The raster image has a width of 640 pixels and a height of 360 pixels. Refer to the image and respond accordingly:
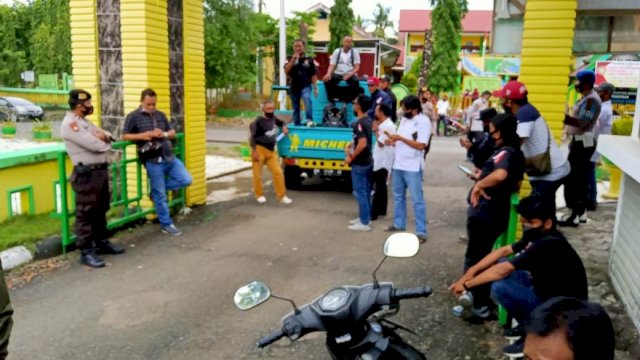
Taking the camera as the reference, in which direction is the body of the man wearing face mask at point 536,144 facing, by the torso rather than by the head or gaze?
to the viewer's left

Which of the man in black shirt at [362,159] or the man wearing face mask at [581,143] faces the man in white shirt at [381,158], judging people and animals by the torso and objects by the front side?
the man wearing face mask

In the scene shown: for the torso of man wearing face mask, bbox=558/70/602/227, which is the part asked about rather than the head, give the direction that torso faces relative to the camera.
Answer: to the viewer's left

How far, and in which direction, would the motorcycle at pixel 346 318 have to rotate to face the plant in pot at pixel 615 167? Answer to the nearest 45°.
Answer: approximately 90° to its right

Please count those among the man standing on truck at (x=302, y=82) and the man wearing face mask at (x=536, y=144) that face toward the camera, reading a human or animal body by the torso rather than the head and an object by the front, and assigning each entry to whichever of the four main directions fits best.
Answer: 1

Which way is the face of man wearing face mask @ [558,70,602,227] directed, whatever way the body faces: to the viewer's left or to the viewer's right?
to the viewer's left

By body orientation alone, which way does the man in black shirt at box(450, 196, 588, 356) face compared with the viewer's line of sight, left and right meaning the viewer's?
facing to the left of the viewer

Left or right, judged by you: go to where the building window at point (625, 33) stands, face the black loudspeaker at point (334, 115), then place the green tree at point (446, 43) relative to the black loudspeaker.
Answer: right

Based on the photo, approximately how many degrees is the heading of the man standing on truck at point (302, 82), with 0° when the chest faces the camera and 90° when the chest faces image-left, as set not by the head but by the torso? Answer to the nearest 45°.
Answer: approximately 0°

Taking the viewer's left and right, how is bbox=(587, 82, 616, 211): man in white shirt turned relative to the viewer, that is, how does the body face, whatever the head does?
facing to the left of the viewer

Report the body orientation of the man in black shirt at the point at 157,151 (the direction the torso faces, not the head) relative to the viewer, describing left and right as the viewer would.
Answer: facing the viewer and to the right of the viewer

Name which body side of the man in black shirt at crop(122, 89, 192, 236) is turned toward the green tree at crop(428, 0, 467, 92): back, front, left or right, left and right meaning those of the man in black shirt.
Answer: left

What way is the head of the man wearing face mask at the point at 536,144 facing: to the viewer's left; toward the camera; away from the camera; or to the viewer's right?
to the viewer's left

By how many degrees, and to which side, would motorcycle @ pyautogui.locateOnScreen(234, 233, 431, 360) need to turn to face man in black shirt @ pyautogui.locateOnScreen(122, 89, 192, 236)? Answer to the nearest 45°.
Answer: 0° — it already faces them

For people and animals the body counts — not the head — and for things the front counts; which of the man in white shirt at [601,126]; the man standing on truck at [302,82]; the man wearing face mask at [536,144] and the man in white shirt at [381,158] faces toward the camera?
the man standing on truck

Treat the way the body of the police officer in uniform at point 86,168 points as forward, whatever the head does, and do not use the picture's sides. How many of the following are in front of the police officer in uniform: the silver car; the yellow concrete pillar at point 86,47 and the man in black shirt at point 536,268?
1
